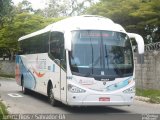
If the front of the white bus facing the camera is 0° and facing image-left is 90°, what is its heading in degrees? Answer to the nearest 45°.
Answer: approximately 315°
